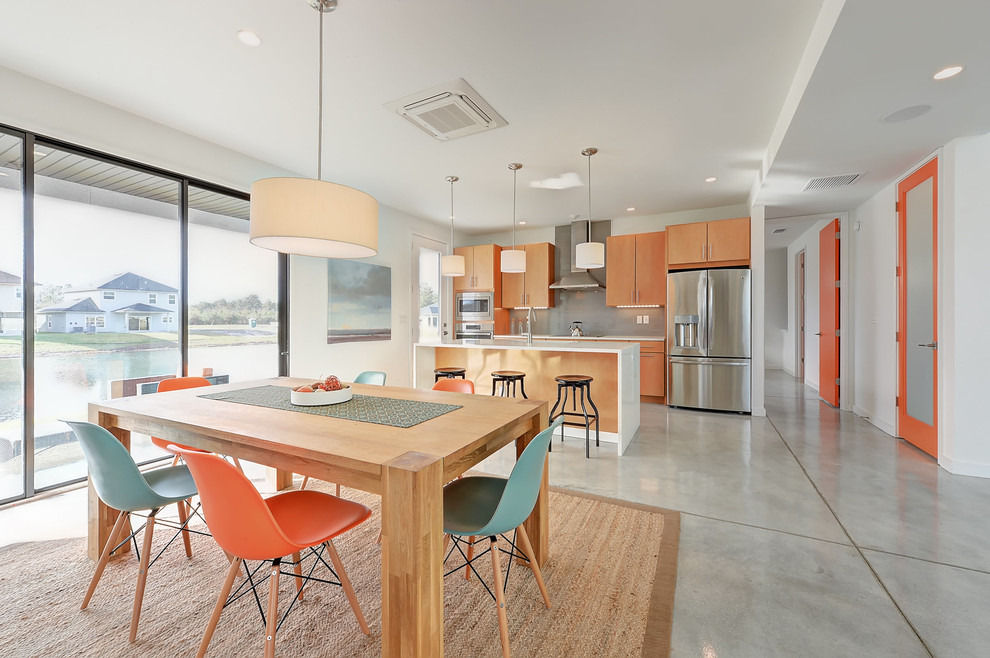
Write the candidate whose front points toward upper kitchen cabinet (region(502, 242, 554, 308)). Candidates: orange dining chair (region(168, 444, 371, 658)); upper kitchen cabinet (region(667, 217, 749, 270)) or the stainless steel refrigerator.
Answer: the orange dining chair

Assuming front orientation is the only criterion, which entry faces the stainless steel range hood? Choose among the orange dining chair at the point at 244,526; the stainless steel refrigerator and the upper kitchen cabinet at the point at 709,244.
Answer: the orange dining chair

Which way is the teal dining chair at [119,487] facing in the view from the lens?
facing away from the viewer and to the right of the viewer

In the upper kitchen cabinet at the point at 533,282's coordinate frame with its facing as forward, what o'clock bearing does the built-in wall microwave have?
The built-in wall microwave is roughly at 3 o'clock from the upper kitchen cabinet.

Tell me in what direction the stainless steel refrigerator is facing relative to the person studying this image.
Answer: facing the viewer

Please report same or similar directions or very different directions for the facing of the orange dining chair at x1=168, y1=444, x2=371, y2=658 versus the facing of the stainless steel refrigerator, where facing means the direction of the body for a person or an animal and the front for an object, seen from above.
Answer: very different directions

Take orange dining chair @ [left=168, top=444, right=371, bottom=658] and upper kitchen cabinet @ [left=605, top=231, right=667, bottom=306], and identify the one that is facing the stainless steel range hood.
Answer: the orange dining chair

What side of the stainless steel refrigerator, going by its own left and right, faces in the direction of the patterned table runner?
front

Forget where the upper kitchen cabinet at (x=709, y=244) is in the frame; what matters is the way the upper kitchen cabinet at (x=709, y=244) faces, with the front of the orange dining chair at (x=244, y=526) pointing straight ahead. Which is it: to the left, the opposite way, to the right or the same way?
the opposite way

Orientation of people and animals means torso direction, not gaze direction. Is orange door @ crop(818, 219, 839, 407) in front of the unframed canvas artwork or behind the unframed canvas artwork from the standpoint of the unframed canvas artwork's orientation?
in front

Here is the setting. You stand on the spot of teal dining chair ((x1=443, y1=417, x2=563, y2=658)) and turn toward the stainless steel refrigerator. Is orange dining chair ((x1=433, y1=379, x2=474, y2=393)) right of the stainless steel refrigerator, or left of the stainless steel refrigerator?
left

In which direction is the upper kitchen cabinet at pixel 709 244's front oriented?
toward the camera

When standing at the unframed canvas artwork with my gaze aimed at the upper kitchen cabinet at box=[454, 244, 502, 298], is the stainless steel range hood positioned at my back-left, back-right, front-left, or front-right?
front-right

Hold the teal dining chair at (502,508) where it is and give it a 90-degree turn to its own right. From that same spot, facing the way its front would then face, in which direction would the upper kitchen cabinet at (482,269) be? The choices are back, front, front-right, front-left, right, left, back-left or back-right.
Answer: front-left

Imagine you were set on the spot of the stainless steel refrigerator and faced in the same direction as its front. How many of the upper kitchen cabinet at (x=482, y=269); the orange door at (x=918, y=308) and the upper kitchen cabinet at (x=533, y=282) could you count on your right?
2

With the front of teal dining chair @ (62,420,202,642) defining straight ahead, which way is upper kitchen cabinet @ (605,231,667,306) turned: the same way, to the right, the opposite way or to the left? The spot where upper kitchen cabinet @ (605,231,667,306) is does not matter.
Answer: the opposite way
